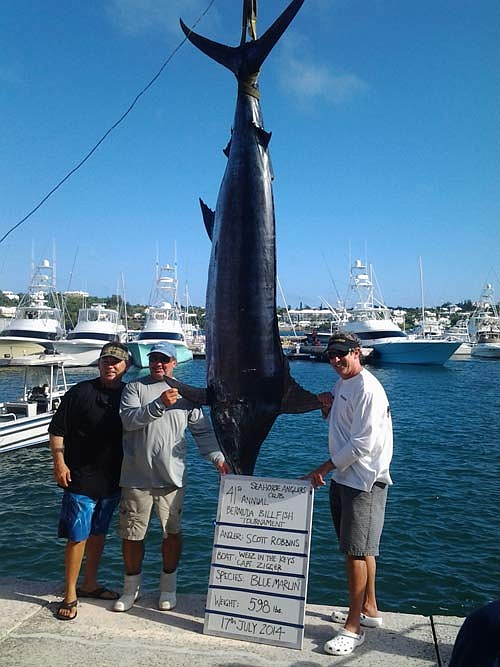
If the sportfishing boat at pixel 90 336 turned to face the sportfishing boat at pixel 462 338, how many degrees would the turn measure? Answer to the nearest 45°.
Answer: approximately 135° to its left

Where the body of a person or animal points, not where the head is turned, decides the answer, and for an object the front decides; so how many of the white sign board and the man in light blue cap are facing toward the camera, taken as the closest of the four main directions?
2

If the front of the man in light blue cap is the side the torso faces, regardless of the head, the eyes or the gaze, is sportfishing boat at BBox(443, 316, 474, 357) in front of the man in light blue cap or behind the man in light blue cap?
behind

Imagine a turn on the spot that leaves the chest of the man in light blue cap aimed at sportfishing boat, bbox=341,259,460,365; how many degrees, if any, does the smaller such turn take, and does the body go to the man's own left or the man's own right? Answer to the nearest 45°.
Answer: approximately 135° to the man's own left

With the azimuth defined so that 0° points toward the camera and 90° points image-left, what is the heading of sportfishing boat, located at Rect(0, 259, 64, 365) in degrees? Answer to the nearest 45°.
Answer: approximately 45°

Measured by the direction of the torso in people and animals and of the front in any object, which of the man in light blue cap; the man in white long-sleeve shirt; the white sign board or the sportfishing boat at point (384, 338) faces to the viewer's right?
the sportfishing boat

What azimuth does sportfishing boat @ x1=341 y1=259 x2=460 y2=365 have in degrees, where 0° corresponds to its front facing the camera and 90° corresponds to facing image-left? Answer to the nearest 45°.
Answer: approximately 270°

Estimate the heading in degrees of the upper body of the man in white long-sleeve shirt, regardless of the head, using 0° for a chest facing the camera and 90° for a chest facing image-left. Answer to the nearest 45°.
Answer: approximately 45°

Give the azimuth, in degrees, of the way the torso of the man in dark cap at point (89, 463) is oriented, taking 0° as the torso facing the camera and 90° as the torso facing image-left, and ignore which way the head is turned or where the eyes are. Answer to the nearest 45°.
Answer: approximately 315°
